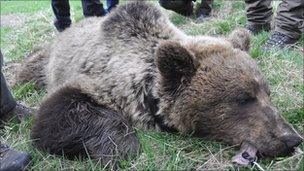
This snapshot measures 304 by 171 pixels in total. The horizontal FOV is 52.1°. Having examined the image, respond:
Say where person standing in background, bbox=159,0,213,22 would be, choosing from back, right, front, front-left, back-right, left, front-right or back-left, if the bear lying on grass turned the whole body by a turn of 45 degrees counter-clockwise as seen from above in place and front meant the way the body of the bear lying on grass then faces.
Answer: left

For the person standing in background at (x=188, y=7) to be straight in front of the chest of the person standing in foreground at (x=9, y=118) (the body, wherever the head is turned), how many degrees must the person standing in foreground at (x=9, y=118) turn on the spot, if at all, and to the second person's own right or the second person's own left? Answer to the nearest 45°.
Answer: approximately 45° to the second person's own left

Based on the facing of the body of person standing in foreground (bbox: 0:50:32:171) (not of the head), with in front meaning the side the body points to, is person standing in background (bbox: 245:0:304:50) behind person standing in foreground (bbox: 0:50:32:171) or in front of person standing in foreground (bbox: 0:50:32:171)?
in front

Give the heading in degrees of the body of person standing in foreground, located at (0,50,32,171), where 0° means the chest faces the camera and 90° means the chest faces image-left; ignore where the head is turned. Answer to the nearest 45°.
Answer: approximately 270°

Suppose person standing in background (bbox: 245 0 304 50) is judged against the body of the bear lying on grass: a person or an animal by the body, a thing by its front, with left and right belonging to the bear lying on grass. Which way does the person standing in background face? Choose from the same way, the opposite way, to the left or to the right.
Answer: to the right
